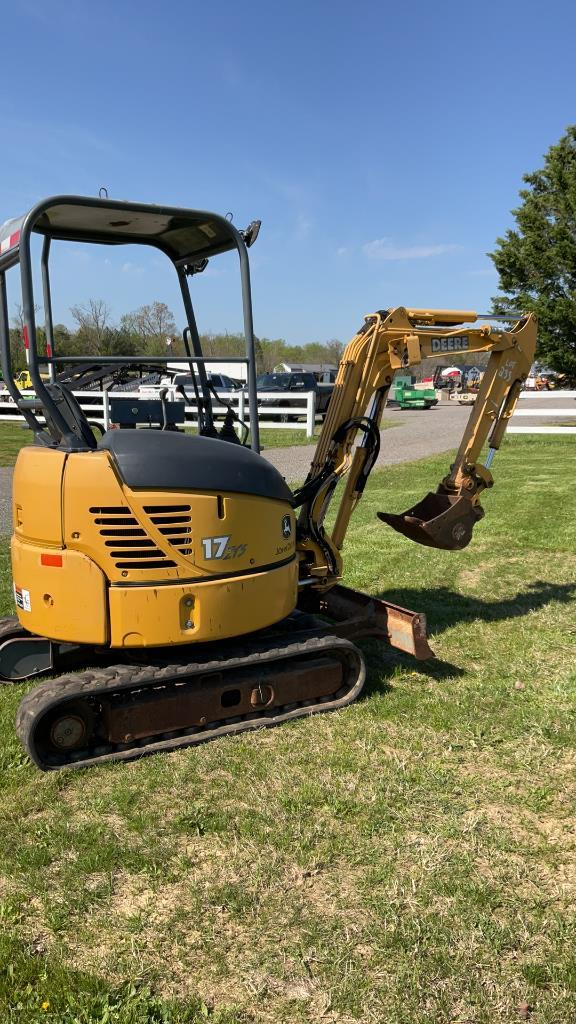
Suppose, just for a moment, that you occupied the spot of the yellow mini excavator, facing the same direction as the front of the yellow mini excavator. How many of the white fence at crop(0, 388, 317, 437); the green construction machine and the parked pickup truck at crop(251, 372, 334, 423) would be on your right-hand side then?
0

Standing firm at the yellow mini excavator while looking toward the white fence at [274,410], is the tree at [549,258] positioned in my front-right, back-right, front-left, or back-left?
front-right

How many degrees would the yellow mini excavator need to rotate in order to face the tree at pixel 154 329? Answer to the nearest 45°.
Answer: approximately 45° to its left

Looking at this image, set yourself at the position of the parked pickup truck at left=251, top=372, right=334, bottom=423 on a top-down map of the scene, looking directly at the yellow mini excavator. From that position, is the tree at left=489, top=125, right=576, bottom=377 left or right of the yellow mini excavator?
left

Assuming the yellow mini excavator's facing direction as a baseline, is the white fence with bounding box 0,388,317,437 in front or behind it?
in front

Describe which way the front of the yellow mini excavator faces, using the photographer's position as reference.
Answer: facing away from the viewer and to the right of the viewer

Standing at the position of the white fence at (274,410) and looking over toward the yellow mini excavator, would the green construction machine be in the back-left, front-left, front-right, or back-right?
back-left

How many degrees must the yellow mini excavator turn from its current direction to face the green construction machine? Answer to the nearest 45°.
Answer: approximately 45° to its left

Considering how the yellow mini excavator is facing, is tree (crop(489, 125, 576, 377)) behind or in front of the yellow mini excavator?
in front

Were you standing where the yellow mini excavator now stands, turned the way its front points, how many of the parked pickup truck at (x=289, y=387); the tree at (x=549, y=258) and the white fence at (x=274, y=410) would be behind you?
0

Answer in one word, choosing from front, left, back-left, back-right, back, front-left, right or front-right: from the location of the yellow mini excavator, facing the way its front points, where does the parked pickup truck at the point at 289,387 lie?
front-left
